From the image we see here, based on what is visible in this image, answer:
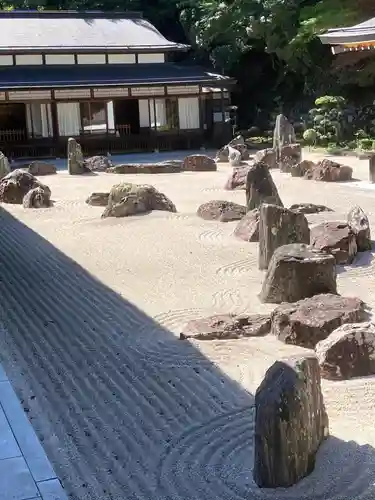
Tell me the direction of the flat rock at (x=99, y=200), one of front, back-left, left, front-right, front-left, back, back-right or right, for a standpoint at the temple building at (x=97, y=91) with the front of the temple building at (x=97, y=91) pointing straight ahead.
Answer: front

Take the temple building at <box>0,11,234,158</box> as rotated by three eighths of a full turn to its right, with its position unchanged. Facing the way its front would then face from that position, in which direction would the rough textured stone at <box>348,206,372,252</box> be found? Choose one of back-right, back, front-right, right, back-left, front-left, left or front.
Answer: back-left

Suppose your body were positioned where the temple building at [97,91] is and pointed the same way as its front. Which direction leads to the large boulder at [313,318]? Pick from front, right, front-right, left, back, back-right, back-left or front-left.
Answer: front

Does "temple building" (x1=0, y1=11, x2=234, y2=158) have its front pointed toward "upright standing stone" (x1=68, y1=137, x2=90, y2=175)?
yes

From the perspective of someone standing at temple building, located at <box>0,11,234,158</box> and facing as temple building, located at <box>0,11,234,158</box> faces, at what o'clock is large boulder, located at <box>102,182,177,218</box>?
The large boulder is roughly at 12 o'clock from the temple building.

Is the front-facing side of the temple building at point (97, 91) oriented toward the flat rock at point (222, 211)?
yes

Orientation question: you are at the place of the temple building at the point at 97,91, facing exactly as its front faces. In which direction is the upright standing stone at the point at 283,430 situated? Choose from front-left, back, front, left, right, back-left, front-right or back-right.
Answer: front

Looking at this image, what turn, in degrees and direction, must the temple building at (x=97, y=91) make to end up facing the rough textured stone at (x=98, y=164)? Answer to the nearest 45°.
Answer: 0° — it already faces it

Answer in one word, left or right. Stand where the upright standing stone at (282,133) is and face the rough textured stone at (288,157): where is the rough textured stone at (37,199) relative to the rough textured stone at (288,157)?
right

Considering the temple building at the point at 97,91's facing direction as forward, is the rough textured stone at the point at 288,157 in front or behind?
in front

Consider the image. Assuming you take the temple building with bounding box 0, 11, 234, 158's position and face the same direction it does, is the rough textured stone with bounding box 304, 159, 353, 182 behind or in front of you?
in front

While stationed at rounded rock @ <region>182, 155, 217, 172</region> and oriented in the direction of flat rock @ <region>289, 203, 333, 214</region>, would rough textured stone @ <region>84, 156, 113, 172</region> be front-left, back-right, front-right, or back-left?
back-right

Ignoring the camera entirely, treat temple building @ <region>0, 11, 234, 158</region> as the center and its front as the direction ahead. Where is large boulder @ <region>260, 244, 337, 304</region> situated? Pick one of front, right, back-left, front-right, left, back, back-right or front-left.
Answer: front

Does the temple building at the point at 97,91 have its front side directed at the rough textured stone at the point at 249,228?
yes

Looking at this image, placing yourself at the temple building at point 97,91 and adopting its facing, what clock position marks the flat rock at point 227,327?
The flat rock is roughly at 12 o'clock from the temple building.

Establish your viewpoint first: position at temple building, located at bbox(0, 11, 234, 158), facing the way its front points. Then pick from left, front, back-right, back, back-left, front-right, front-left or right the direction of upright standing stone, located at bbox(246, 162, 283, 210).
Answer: front

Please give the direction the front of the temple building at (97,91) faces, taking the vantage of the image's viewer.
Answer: facing the viewer
